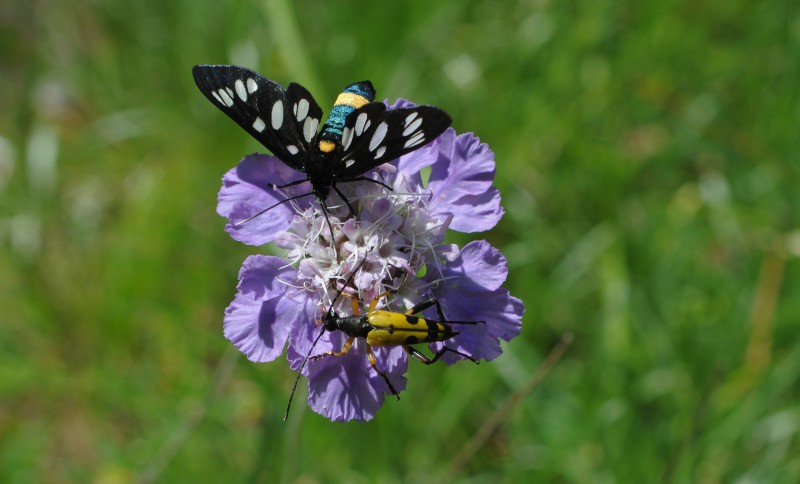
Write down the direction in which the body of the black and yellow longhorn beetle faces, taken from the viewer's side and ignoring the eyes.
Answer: to the viewer's left
